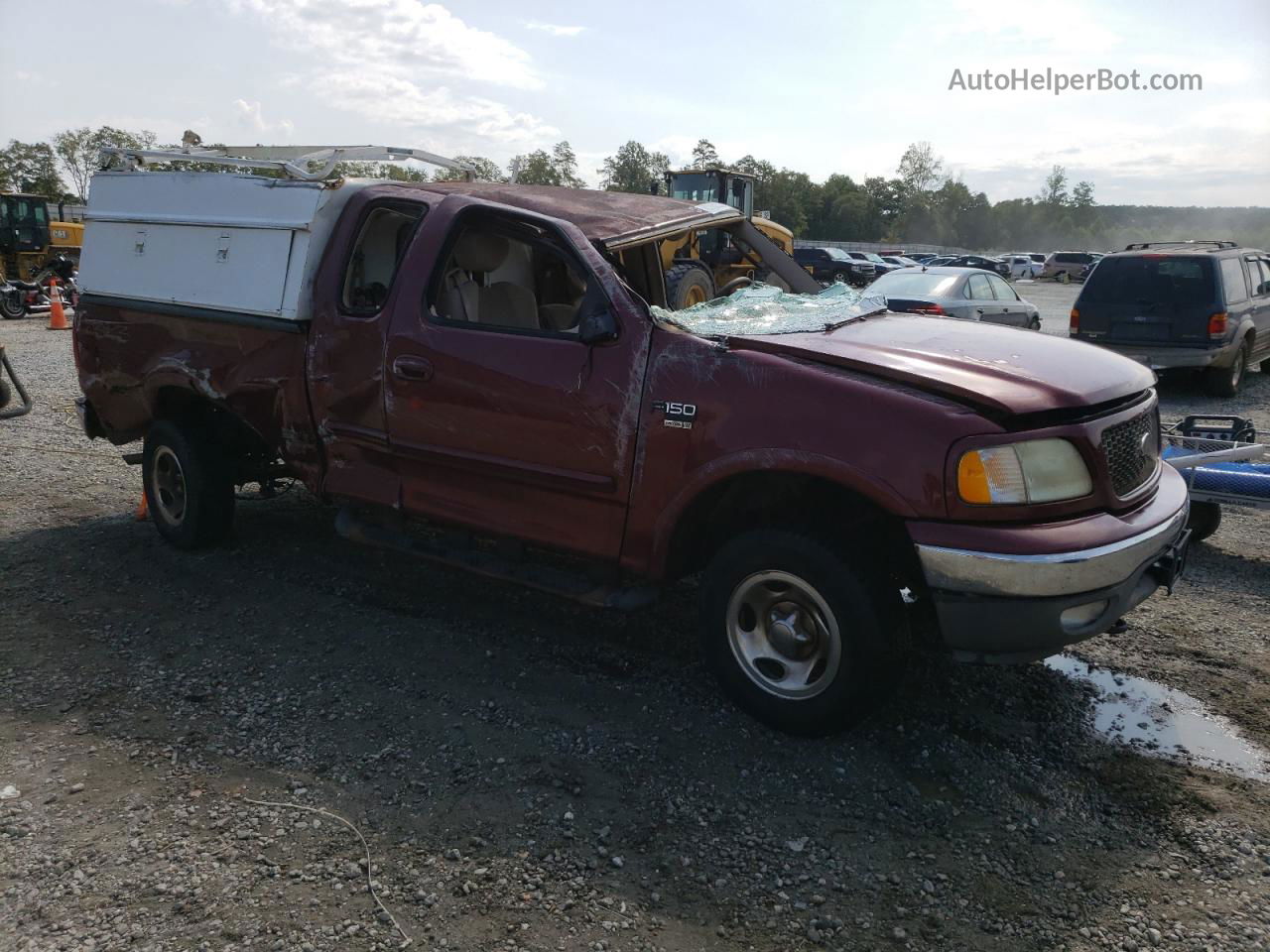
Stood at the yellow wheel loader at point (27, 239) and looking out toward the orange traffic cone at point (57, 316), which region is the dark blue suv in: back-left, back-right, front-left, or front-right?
front-left

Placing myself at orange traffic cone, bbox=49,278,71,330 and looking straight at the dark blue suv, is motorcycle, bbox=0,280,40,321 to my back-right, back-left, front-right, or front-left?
back-left

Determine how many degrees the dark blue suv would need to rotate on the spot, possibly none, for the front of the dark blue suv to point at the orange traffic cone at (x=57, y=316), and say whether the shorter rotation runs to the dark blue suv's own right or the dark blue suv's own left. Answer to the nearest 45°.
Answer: approximately 135° to the dark blue suv's own left

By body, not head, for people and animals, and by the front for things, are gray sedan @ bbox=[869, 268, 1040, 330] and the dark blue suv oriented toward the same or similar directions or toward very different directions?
same or similar directions

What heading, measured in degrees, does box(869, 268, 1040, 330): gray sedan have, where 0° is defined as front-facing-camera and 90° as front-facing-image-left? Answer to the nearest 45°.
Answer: approximately 225°

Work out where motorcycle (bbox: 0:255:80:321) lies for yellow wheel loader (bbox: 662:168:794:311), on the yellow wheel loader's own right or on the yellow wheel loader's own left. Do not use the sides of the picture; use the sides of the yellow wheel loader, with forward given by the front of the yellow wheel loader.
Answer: on the yellow wheel loader's own right

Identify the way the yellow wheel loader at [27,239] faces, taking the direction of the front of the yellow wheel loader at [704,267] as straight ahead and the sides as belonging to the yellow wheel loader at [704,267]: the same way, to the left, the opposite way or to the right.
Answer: the same way
